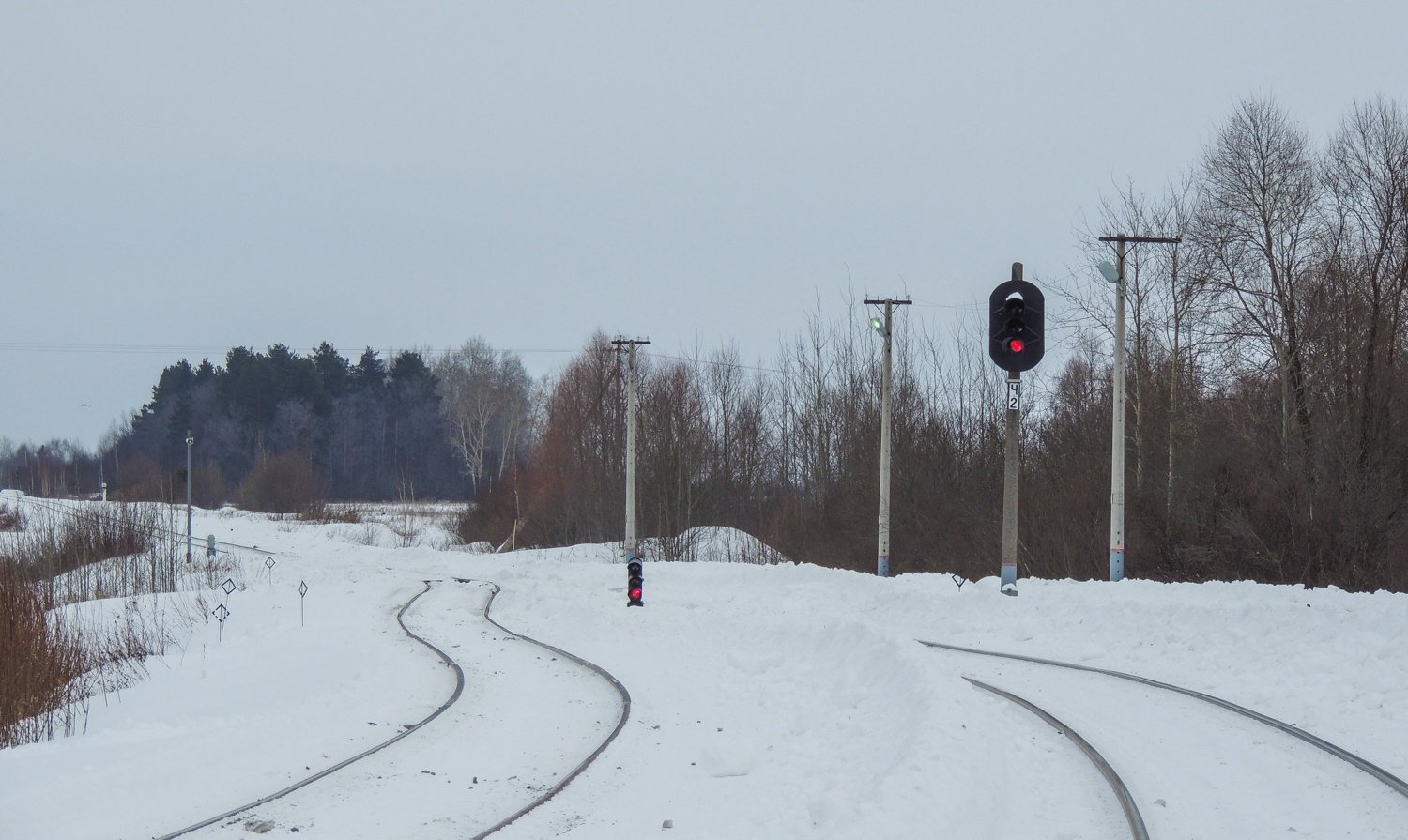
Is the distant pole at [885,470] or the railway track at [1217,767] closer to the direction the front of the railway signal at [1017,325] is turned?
the railway track

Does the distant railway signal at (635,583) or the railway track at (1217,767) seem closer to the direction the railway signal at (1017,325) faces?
the railway track

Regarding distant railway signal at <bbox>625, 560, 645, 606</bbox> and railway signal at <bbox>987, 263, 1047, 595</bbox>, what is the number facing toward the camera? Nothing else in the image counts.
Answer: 2

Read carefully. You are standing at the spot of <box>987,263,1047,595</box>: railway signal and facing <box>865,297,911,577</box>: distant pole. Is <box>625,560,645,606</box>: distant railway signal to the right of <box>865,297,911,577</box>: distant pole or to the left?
left

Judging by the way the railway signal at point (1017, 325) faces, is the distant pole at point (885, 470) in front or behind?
behind

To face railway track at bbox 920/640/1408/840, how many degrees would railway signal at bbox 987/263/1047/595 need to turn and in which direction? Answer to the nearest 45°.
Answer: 0° — it already faces it

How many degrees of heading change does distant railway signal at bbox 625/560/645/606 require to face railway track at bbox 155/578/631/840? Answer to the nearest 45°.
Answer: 0° — it already faces it

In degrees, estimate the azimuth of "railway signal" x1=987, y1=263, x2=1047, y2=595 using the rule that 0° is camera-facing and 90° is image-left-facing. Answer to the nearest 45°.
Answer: approximately 0°

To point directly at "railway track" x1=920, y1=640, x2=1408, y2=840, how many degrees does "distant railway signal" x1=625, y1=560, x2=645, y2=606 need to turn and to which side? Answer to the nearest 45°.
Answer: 0° — it already faces it

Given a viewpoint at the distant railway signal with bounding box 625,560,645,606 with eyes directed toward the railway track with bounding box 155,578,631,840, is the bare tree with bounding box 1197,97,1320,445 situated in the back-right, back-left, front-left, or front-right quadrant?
back-left
